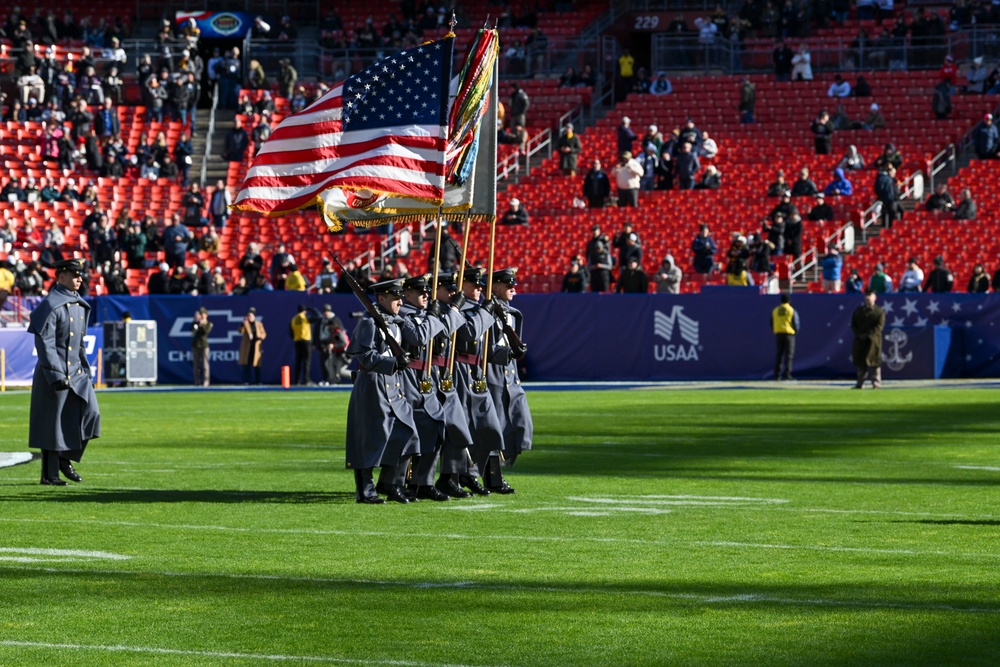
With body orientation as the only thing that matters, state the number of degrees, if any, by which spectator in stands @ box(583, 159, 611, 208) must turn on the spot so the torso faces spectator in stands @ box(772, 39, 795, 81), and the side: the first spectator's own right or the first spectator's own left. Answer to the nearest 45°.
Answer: approximately 135° to the first spectator's own left

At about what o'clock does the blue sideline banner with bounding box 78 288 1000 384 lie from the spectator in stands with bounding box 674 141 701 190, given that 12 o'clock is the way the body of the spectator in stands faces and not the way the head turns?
The blue sideline banner is roughly at 12 o'clock from the spectator in stands.

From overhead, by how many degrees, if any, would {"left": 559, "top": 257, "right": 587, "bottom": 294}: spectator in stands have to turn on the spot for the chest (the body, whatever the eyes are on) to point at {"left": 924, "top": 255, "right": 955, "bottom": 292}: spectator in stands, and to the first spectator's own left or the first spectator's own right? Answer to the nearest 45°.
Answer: approximately 90° to the first spectator's own left

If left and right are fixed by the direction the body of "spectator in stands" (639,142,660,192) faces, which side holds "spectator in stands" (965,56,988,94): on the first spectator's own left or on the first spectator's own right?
on the first spectator's own left

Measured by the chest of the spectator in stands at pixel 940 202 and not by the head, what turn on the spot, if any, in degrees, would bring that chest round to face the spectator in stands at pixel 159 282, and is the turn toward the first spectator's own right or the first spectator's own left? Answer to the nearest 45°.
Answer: approximately 90° to the first spectator's own right

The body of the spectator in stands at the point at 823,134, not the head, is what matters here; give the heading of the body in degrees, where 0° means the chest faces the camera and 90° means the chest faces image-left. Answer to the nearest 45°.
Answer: approximately 0°

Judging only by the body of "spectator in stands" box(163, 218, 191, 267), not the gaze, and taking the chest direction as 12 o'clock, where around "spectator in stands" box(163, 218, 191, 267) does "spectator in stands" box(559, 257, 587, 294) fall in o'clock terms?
"spectator in stands" box(559, 257, 587, 294) is roughly at 10 o'clock from "spectator in stands" box(163, 218, 191, 267).

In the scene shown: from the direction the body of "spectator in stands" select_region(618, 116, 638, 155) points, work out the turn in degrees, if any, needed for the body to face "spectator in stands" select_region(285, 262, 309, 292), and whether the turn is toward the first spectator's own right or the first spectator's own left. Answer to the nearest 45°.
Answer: approximately 45° to the first spectator's own right
